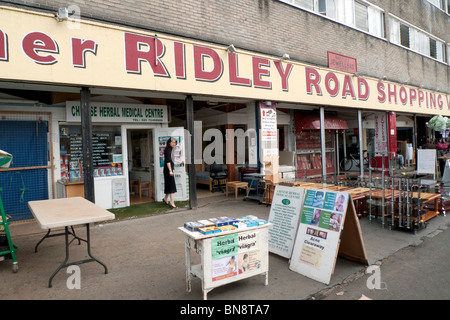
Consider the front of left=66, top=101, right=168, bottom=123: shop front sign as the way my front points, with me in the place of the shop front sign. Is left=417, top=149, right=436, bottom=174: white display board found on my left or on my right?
on my left

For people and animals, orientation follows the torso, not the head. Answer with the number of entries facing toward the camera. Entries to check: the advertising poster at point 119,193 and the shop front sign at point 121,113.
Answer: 2

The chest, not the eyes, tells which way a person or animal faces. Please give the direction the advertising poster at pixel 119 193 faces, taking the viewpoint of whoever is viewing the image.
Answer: facing the viewer

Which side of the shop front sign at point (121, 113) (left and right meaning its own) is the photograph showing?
front

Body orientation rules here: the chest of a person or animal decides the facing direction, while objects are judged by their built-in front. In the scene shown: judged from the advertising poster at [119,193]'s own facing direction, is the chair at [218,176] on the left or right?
on its left

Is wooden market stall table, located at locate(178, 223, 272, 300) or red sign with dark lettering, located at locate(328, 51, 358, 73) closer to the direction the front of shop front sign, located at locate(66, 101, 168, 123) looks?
the wooden market stall table

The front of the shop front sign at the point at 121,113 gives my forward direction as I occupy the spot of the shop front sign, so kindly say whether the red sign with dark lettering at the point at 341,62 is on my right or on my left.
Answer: on my left

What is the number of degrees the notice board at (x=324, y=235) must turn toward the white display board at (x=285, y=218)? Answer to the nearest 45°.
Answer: approximately 90° to its right

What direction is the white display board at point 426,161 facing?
toward the camera

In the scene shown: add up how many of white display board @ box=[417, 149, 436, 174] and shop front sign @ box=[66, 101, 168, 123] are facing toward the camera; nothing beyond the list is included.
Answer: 2

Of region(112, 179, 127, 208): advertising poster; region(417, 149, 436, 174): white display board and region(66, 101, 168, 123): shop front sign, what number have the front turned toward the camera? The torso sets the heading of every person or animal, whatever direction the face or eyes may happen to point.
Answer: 3

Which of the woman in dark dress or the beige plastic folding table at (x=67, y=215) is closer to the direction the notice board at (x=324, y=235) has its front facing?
the beige plastic folding table

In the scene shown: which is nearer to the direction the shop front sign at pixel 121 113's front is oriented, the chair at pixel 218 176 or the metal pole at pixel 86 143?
the metal pole
